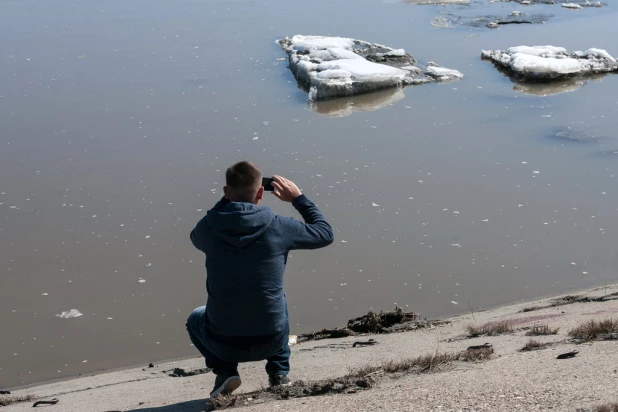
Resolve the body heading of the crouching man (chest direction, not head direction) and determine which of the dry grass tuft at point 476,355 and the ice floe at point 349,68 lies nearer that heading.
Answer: the ice floe

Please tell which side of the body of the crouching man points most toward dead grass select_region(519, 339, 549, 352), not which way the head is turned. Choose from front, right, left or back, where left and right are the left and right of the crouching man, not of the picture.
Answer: right

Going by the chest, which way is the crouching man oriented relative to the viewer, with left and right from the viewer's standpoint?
facing away from the viewer

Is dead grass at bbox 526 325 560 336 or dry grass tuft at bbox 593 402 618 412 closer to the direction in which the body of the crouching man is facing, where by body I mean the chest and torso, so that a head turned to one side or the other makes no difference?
the dead grass

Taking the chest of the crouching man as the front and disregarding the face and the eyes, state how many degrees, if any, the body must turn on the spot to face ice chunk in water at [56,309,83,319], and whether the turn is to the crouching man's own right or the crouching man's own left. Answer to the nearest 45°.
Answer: approximately 45° to the crouching man's own left

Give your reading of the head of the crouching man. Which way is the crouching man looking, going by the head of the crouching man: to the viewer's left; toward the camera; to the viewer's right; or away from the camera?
away from the camera

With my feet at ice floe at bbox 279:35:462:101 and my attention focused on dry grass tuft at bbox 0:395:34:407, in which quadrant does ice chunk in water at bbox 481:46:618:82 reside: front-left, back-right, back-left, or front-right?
back-left

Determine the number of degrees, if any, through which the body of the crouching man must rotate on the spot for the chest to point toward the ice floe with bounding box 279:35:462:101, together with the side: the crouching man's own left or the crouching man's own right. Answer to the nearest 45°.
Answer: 0° — they already face it

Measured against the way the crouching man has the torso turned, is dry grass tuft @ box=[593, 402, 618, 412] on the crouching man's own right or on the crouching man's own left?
on the crouching man's own right
